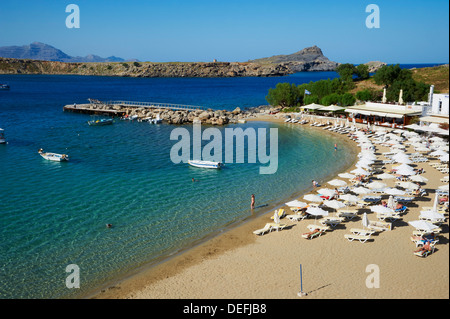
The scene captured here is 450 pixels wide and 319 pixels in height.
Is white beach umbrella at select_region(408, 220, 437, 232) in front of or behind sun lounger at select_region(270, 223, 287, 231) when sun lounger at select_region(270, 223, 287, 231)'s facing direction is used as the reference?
behind

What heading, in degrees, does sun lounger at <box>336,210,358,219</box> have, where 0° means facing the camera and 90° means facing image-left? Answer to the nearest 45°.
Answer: approximately 90°

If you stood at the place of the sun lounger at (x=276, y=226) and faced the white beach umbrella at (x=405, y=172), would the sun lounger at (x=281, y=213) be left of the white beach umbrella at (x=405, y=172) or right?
left

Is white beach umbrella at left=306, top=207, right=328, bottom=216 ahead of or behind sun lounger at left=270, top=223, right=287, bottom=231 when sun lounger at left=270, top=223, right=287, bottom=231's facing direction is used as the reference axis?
behind

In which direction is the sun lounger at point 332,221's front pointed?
to the viewer's left

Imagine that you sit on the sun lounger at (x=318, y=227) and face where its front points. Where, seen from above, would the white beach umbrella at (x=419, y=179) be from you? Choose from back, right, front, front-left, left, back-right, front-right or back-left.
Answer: back-right

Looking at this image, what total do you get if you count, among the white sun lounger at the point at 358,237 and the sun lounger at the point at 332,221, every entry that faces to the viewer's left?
2

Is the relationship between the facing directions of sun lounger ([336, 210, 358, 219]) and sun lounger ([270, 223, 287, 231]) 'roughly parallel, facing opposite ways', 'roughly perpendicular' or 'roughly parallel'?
roughly parallel

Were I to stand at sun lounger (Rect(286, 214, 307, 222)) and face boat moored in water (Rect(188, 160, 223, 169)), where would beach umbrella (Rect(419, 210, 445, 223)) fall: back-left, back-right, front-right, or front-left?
back-right

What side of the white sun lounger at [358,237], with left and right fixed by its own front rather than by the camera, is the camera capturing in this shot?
left

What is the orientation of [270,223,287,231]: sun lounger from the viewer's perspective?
to the viewer's left

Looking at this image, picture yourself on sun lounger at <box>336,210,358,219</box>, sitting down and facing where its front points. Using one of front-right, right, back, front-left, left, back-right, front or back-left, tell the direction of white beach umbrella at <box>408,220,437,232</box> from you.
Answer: back-left

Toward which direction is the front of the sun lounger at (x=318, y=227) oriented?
to the viewer's left

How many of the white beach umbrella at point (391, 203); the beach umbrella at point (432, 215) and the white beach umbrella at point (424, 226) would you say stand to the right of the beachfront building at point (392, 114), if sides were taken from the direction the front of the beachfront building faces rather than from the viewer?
0

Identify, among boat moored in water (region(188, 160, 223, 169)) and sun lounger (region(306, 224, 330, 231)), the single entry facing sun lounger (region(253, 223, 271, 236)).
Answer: sun lounger (region(306, 224, 330, 231))
